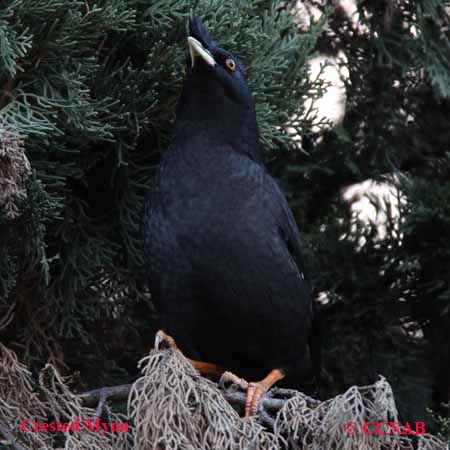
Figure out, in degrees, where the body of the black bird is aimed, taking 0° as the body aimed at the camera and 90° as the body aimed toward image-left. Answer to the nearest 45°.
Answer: approximately 45°
